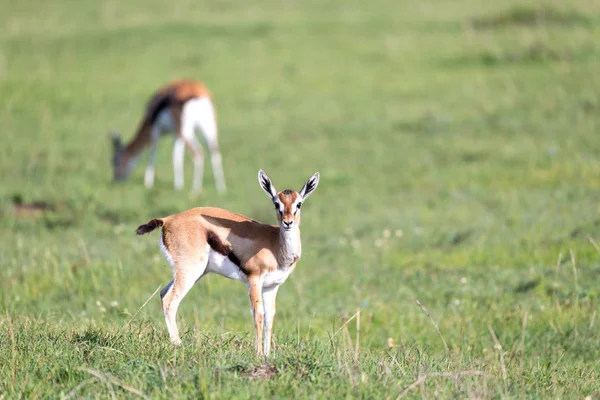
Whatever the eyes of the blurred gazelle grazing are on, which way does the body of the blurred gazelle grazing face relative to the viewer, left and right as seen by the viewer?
facing away from the viewer and to the left of the viewer

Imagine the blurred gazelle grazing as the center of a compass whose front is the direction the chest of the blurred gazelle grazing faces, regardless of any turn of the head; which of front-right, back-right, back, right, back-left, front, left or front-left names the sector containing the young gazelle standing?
back-left

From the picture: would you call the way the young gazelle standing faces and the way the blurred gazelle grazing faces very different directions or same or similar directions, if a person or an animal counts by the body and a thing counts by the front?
very different directions

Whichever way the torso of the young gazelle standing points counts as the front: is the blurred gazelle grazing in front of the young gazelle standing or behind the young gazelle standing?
behind

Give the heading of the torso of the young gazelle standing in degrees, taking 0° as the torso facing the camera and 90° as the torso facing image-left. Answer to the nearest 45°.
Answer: approximately 315°
